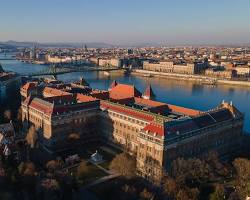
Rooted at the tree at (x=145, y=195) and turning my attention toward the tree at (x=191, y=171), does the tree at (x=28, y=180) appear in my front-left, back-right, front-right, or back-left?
back-left

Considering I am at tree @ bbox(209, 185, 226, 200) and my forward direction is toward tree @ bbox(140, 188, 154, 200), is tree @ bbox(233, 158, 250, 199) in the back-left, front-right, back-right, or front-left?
back-right

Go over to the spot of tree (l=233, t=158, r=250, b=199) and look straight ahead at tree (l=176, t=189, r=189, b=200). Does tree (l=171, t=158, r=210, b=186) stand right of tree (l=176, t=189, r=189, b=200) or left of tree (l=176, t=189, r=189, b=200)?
right

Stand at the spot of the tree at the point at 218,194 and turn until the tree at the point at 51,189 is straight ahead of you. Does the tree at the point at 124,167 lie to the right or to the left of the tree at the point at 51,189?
right

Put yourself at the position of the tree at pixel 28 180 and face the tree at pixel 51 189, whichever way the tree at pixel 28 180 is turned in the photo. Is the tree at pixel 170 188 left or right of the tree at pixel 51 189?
left
